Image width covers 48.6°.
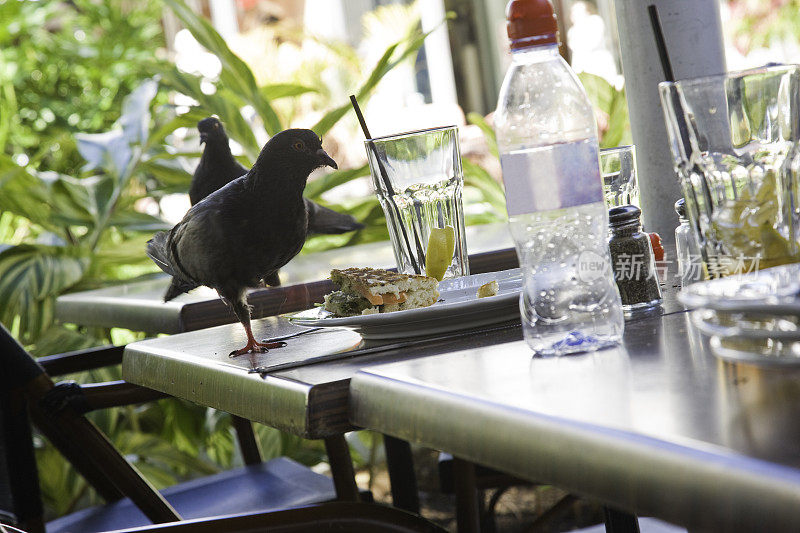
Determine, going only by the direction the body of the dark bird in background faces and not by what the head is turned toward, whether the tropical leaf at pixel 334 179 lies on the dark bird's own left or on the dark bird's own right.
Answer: on the dark bird's own right

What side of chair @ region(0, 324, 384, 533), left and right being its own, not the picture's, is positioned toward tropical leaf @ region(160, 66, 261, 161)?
left

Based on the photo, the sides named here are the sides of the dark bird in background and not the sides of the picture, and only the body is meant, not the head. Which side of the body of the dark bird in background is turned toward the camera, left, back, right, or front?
left

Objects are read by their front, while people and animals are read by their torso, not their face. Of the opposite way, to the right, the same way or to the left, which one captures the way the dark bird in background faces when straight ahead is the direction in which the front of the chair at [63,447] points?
the opposite way

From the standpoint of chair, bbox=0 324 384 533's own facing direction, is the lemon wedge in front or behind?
in front

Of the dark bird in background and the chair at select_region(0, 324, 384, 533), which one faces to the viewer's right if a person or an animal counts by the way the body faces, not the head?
the chair

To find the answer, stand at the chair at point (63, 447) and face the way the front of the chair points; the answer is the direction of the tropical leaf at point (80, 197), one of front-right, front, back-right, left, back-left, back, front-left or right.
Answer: left

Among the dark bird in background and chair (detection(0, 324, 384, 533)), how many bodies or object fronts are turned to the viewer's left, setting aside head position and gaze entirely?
1

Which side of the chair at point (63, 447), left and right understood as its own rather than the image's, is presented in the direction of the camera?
right
